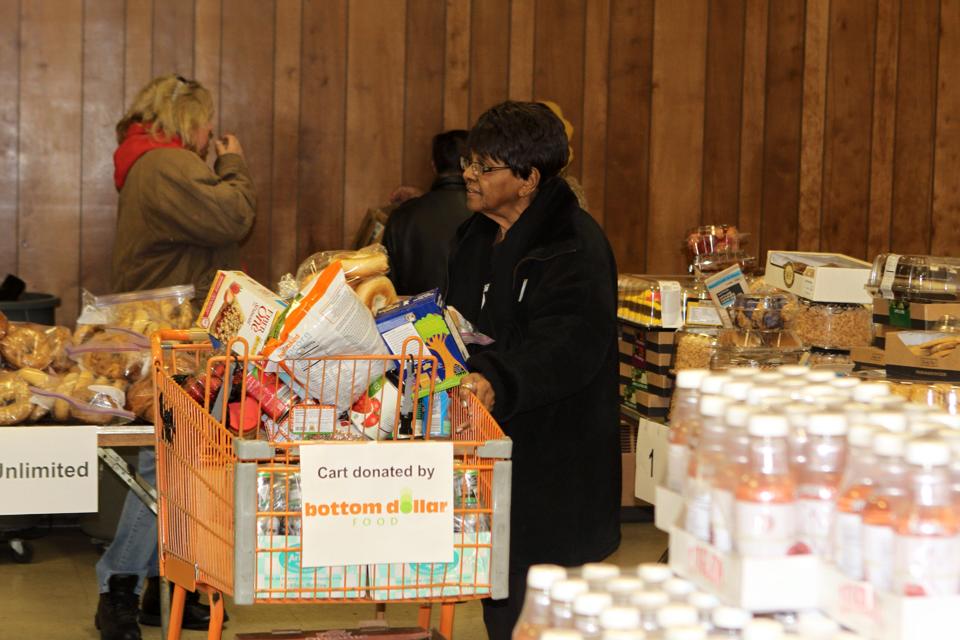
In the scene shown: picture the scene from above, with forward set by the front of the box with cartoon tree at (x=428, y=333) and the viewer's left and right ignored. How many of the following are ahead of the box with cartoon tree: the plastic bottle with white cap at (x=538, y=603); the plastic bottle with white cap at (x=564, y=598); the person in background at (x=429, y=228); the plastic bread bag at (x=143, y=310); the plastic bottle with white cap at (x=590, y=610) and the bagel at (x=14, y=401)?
3

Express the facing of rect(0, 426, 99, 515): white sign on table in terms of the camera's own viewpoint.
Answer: facing the viewer

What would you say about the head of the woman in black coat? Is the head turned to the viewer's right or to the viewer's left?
to the viewer's left

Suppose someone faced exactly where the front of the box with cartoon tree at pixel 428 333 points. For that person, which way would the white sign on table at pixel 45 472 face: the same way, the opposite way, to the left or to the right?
the same way

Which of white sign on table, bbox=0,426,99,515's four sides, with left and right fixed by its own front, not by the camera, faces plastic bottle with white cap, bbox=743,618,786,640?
front

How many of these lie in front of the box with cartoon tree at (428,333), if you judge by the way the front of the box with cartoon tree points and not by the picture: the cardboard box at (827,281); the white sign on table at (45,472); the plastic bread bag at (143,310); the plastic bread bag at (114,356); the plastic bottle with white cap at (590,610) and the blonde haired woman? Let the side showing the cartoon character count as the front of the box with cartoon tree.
1

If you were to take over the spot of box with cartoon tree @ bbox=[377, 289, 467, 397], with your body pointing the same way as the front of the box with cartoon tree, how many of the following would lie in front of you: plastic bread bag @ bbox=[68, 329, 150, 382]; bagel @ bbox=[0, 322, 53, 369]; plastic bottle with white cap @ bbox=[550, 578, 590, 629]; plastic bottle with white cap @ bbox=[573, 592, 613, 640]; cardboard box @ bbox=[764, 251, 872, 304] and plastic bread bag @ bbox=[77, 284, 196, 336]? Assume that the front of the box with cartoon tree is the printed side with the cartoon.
2

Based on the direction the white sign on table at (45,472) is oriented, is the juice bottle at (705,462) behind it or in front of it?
in front

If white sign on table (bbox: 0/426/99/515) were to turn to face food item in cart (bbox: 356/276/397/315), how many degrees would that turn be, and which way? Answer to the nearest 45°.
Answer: approximately 45° to its left

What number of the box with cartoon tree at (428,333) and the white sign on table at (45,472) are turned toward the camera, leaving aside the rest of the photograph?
2

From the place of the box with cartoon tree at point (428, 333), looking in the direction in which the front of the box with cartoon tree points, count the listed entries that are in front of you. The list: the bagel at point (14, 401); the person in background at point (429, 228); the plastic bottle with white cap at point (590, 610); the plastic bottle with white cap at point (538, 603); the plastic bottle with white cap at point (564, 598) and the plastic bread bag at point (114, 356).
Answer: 3

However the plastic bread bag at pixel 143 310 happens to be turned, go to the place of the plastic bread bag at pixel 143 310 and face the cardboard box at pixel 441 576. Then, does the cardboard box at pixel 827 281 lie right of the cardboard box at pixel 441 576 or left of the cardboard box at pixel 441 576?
left

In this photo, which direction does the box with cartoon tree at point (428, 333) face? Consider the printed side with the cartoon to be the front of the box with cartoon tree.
toward the camera

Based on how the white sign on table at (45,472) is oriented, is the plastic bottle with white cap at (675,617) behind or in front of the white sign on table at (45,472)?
in front
